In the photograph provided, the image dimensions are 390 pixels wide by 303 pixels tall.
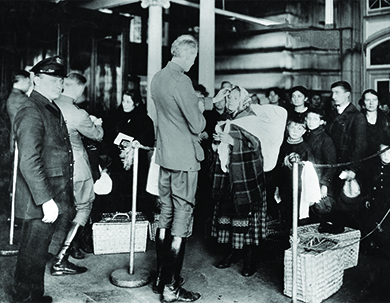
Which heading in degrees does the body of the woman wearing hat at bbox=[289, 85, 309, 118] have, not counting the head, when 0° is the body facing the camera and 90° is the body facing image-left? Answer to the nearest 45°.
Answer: approximately 45°

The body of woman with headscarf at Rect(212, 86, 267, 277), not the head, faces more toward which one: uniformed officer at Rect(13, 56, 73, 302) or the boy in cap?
the uniformed officer

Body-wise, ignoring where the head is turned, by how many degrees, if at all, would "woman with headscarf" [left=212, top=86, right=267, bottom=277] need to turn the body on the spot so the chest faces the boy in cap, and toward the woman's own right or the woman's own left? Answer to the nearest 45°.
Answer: approximately 180°

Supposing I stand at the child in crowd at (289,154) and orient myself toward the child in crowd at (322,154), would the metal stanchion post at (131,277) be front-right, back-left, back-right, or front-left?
back-right

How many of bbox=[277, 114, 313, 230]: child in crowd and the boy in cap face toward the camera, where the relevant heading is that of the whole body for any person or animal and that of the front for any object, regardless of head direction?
2
